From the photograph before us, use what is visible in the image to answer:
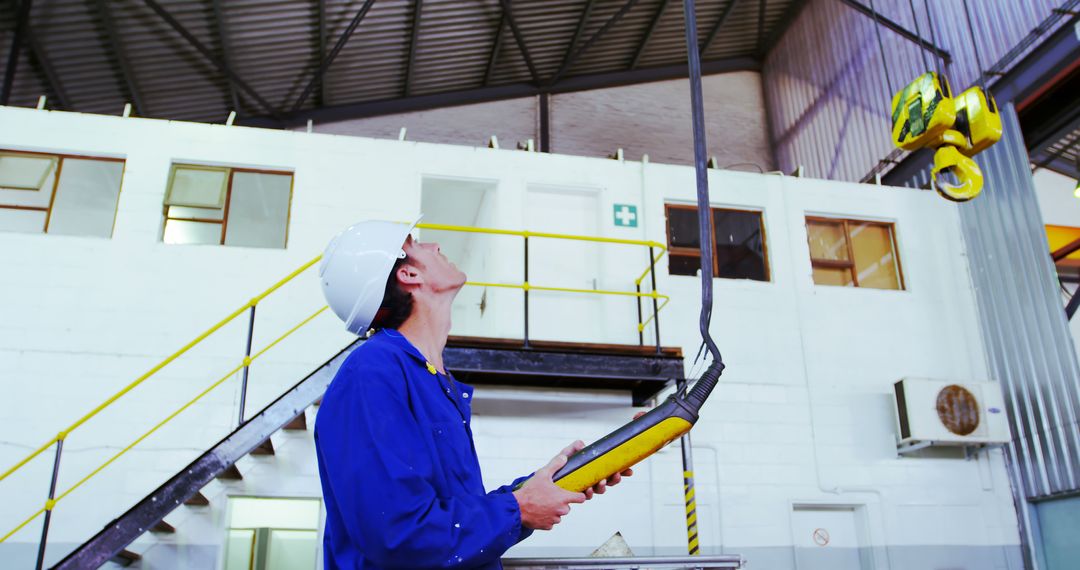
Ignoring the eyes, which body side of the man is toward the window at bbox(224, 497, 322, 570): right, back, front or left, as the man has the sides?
left

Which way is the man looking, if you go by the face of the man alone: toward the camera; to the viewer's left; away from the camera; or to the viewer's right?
to the viewer's right

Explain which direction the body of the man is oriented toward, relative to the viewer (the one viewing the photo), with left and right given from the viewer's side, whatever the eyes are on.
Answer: facing to the right of the viewer

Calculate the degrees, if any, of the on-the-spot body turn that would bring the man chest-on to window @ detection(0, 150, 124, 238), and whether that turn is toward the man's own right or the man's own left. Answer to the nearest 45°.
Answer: approximately 135° to the man's own left

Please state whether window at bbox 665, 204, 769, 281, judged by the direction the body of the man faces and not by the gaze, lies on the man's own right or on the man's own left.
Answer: on the man's own left
